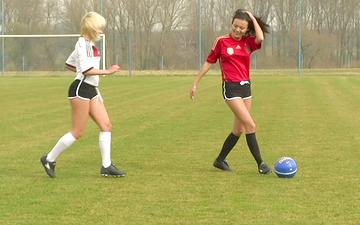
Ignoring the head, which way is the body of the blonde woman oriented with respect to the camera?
to the viewer's right

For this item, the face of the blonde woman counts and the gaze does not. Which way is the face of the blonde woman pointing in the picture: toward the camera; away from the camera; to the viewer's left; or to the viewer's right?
to the viewer's right

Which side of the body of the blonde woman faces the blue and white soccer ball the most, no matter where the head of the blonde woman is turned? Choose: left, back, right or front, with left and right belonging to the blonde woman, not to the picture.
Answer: front
